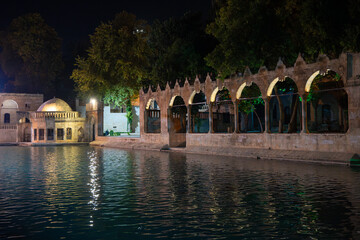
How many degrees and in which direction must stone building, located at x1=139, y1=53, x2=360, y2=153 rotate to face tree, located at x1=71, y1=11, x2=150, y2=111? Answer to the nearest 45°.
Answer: approximately 90° to its right

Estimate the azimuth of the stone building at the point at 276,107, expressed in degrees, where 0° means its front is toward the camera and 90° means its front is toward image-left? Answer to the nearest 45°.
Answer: approximately 45°
